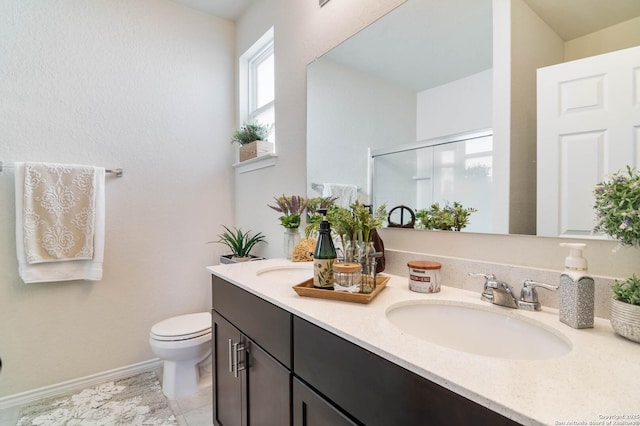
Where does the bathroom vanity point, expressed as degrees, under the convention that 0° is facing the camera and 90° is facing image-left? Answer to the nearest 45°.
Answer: approximately 45°

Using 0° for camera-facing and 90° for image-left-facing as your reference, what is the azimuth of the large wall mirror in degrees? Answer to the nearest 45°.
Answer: approximately 45°

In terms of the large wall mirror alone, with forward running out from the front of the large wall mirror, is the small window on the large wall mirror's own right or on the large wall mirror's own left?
on the large wall mirror's own right

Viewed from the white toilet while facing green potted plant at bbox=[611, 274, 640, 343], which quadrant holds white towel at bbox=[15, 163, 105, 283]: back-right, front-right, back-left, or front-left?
back-right

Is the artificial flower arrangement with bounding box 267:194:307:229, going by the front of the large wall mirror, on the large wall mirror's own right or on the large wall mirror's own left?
on the large wall mirror's own right
